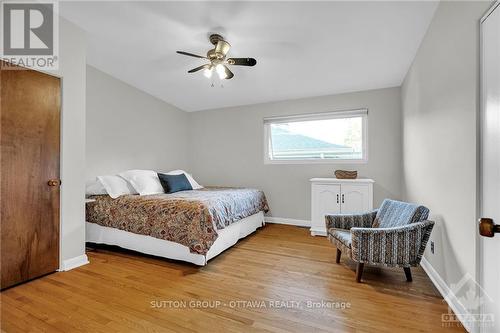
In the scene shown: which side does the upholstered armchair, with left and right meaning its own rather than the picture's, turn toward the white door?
left

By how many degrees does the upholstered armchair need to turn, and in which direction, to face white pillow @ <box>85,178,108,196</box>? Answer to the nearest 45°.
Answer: approximately 45° to its right

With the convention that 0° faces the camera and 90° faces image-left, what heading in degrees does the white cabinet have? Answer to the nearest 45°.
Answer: approximately 0°

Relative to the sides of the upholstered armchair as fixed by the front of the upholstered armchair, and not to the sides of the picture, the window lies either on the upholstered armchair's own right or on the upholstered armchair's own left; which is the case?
on the upholstered armchair's own right

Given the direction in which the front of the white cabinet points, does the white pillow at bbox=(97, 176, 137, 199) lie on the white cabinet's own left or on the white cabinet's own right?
on the white cabinet's own right

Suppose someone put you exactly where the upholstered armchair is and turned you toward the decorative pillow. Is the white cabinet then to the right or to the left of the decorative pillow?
right

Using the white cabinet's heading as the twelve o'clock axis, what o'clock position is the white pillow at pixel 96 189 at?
The white pillow is roughly at 2 o'clock from the white cabinet.

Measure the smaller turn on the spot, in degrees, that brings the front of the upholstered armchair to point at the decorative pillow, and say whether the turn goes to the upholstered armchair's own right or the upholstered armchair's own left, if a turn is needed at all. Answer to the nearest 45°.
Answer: approximately 45° to the upholstered armchair's own right

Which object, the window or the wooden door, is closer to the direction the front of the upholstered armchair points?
the wooden door

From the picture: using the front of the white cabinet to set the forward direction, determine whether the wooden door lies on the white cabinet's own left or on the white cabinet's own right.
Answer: on the white cabinet's own right

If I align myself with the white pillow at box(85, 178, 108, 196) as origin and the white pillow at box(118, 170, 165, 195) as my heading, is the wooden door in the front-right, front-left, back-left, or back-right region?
back-right

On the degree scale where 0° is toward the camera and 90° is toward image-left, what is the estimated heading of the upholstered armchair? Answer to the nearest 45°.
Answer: approximately 45°

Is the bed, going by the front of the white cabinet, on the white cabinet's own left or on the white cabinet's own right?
on the white cabinet's own right
